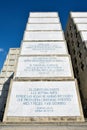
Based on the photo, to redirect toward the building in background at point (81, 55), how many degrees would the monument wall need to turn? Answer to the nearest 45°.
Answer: approximately 135° to its left

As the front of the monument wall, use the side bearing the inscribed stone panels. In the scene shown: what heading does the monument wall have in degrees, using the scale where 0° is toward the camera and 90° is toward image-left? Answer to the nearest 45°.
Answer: approximately 0°
